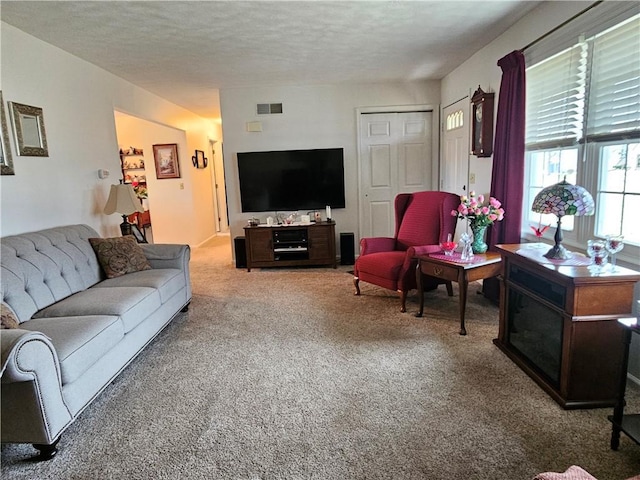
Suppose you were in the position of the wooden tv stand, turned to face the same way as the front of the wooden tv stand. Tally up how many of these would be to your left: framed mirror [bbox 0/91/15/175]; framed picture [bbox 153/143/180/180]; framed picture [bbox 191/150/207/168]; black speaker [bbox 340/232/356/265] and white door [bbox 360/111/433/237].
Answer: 2

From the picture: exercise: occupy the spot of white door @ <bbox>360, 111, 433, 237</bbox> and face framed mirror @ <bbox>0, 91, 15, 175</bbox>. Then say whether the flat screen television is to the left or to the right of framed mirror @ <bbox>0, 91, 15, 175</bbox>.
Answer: right

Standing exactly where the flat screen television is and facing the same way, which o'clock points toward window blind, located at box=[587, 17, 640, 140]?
The window blind is roughly at 11 o'clock from the flat screen television.

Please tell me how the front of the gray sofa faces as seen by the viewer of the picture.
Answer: facing the viewer and to the right of the viewer

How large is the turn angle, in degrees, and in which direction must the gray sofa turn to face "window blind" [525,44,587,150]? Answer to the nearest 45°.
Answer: approximately 45° to its left

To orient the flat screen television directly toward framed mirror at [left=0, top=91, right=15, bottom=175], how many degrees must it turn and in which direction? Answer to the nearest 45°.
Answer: approximately 45° to its right

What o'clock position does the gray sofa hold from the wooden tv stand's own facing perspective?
The gray sofa is roughly at 1 o'clock from the wooden tv stand.

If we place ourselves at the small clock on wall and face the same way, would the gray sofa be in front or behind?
in front

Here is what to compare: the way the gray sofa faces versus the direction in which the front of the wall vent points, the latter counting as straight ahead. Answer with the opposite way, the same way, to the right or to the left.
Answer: to the left

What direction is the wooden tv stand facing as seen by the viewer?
toward the camera

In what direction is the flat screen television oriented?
toward the camera

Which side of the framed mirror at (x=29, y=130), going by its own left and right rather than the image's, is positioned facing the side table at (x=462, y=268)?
front

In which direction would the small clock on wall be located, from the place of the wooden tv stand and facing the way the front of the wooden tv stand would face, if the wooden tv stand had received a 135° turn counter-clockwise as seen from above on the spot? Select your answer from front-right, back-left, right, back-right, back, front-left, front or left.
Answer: right

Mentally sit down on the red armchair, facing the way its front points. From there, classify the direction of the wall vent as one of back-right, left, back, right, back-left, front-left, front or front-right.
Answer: right

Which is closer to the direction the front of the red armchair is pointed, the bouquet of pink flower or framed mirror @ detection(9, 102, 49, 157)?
the framed mirror

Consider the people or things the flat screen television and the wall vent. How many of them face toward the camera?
2

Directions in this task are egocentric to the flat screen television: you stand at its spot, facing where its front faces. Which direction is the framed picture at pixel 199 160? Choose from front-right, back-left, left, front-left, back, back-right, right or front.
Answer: back-right

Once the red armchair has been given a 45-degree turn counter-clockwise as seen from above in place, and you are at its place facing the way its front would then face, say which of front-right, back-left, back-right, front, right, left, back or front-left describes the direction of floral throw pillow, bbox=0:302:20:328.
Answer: front-right

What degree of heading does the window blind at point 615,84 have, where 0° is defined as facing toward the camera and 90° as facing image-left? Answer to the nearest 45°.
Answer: approximately 45°

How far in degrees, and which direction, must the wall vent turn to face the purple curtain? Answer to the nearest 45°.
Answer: approximately 45° to its left

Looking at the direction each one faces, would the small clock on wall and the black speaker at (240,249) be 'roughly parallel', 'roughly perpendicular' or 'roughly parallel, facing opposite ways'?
roughly perpendicular
